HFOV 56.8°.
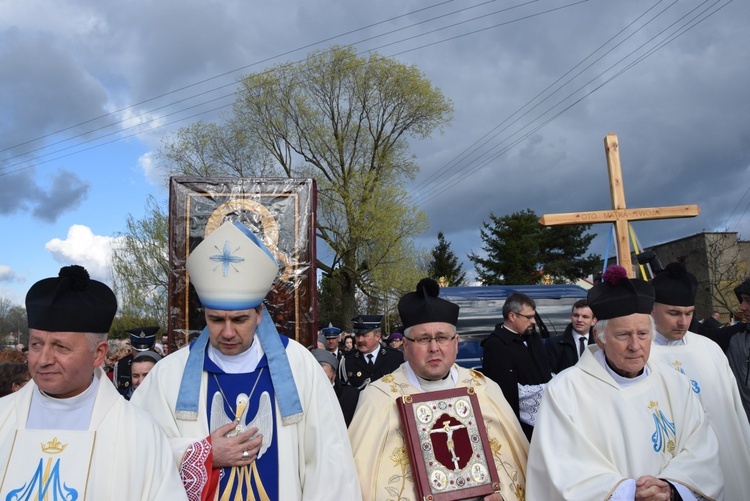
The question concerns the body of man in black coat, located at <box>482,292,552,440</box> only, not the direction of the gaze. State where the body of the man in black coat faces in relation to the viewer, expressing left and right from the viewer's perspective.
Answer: facing the viewer and to the right of the viewer

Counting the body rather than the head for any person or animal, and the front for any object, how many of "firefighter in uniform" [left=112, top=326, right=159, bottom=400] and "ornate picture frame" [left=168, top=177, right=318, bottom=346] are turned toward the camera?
2

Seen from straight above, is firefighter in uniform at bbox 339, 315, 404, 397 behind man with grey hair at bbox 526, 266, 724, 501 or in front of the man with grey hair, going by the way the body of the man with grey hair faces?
behind

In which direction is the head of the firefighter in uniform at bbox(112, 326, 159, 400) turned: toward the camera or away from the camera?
toward the camera

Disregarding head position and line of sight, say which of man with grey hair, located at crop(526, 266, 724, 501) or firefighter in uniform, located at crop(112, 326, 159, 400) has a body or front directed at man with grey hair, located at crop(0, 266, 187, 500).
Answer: the firefighter in uniform

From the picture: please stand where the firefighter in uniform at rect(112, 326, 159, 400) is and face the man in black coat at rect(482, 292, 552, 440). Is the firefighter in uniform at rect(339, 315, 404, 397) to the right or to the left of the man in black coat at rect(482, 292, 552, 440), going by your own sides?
left

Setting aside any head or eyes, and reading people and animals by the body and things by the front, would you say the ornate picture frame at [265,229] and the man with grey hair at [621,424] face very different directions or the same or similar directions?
same or similar directions

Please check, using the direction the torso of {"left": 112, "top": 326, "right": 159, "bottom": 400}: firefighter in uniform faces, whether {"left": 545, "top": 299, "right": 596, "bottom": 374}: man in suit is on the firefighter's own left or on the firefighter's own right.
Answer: on the firefighter's own left

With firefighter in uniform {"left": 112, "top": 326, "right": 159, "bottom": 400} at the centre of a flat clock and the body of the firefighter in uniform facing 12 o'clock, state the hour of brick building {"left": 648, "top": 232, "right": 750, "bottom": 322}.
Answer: The brick building is roughly at 8 o'clock from the firefighter in uniform.

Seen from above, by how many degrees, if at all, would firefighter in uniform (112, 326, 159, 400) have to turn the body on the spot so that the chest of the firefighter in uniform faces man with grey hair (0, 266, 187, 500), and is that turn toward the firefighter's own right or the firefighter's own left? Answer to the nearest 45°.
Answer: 0° — they already face them

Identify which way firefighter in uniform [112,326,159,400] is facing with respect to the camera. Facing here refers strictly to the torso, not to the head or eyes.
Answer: toward the camera

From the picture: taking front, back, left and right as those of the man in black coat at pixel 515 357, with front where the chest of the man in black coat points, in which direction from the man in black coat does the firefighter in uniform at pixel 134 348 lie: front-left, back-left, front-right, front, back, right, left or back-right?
back-right

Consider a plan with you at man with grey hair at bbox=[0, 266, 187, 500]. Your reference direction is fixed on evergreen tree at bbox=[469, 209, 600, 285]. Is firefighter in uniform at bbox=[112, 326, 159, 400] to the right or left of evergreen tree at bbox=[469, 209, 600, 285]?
left

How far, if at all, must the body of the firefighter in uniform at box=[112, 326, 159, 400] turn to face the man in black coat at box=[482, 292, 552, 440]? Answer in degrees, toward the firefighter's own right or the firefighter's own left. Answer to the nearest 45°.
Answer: approximately 45° to the firefighter's own left
